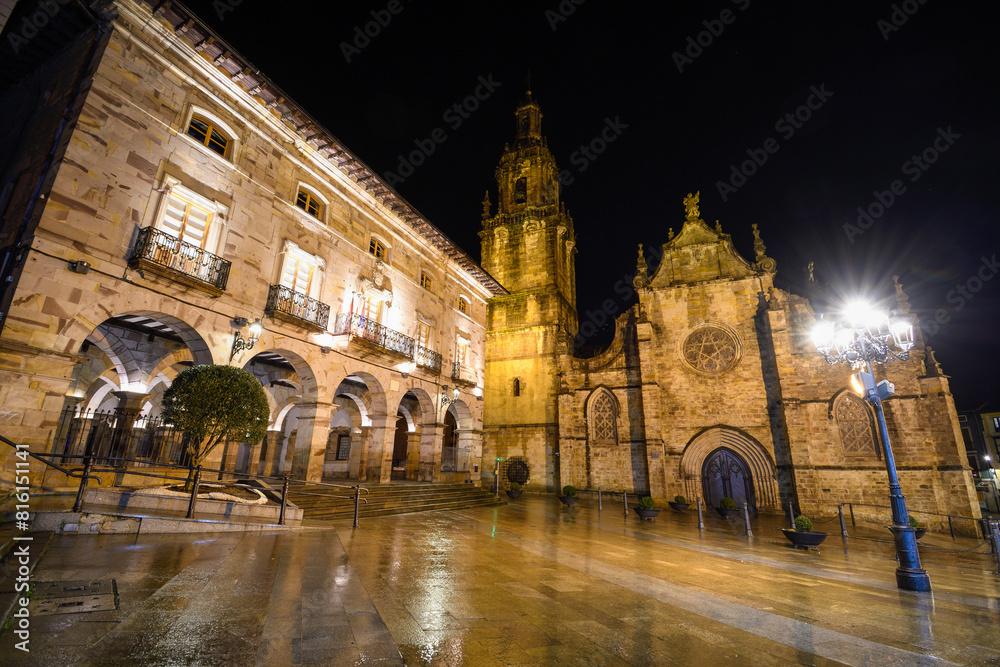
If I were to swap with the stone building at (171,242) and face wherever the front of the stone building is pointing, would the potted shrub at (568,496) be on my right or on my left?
on my left

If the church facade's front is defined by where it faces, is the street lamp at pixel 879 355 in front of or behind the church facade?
in front

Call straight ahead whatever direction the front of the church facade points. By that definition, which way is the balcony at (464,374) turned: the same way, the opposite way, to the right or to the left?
to the left

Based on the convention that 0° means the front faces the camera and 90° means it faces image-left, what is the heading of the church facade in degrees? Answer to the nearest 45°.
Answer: approximately 0°

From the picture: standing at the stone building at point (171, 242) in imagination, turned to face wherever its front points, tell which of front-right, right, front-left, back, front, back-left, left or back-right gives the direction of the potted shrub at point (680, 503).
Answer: front-left

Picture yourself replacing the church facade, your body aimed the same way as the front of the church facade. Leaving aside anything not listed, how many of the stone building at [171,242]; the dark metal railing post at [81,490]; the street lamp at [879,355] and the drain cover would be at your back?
0

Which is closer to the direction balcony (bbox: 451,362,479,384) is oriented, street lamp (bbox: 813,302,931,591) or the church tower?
the street lamp

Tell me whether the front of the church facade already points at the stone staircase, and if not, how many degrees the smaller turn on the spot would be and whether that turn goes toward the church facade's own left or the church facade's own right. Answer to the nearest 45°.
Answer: approximately 45° to the church facade's own right

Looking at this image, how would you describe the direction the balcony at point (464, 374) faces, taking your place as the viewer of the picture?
facing the viewer and to the right of the viewer

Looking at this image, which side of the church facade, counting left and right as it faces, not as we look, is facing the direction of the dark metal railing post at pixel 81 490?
front

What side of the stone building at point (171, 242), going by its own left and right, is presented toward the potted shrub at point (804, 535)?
front

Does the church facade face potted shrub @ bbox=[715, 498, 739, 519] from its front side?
yes

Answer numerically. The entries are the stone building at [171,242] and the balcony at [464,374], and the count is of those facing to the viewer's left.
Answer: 0

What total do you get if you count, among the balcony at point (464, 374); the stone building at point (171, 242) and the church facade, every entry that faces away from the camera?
0

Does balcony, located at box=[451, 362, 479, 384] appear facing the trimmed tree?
no

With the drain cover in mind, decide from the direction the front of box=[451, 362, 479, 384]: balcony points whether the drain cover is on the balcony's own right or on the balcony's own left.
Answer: on the balcony's own right

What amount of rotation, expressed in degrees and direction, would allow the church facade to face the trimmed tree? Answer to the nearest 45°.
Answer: approximately 45° to its right
